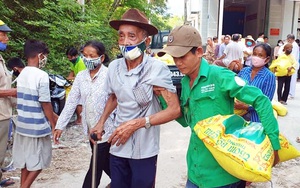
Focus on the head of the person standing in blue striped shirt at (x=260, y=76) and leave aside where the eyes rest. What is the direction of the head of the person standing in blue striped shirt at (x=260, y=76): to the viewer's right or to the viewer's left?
to the viewer's left

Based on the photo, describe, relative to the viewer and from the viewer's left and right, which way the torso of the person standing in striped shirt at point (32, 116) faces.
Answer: facing away from the viewer and to the right of the viewer

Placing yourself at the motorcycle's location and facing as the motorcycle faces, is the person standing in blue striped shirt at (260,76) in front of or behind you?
in front

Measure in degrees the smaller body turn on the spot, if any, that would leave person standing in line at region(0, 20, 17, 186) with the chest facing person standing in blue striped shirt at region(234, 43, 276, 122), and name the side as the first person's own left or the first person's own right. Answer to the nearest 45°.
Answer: approximately 45° to the first person's own right

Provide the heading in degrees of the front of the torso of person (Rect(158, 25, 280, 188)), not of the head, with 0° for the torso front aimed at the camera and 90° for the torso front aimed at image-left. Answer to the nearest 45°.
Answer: approximately 45°

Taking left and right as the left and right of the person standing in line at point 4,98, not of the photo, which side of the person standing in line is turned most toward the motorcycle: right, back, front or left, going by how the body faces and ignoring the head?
left

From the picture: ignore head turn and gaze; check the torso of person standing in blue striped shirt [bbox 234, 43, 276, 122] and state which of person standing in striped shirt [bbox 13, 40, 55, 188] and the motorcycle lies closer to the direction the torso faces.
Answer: the person standing in striped shirt

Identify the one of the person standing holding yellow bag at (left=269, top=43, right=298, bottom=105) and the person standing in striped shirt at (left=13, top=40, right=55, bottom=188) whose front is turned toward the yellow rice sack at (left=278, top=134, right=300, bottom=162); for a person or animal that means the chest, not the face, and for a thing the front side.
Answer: the person standing holding yellow bag at (left=269, top=43, right=298, bottom=105)

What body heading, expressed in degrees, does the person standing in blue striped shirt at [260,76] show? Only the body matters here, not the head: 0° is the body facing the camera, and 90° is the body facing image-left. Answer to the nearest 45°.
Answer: approximately 45°

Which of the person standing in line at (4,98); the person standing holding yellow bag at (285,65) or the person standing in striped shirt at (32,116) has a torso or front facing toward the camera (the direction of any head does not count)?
the person standing holding yellow bag at (285,65)

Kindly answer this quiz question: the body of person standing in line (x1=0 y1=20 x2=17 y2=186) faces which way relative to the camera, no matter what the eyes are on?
to the viewer's right

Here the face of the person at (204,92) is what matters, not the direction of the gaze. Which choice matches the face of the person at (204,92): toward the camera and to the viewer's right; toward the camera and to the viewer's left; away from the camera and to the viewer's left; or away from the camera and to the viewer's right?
toward the camera and to the viewer's left
